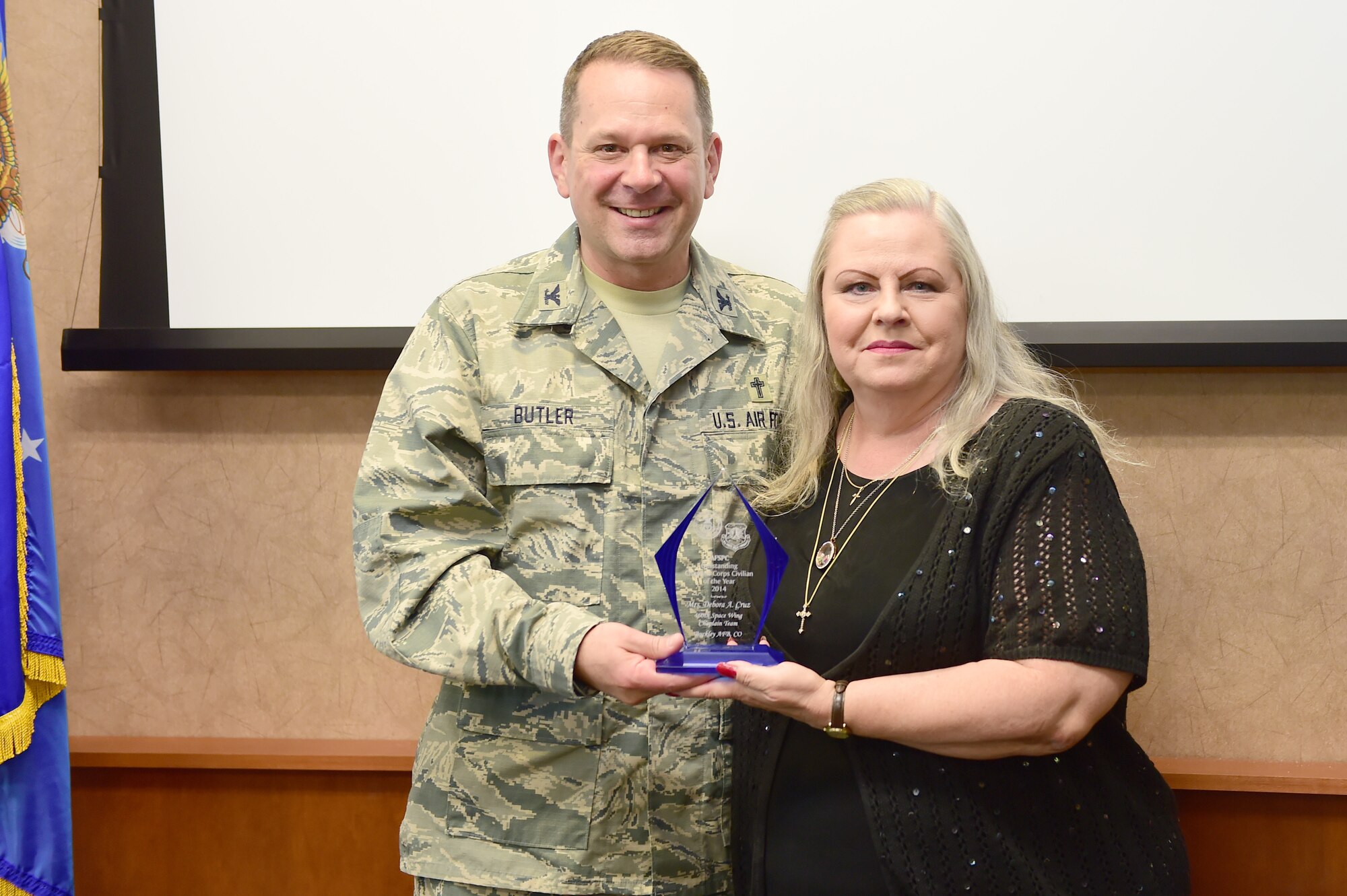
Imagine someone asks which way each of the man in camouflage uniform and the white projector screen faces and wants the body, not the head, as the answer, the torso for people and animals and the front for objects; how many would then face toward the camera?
2

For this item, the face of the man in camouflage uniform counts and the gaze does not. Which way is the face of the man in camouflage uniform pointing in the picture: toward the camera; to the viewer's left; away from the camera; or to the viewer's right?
toward the camera

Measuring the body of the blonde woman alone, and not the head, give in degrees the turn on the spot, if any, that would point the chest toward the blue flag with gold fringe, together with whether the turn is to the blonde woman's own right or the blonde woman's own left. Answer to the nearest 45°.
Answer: approximately 45° to the blonde woman's own right

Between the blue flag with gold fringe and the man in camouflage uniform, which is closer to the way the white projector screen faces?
the man in camouflage uniform

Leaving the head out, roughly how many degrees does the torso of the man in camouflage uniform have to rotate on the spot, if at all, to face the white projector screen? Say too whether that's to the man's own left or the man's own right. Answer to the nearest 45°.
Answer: approximately 135° to the man's own left

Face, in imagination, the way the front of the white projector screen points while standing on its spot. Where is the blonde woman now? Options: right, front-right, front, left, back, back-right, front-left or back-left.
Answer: front

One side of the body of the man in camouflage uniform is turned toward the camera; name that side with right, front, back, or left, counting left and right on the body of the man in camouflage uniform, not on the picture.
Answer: front

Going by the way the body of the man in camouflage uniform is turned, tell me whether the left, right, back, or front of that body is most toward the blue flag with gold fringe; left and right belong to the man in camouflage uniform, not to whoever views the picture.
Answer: right

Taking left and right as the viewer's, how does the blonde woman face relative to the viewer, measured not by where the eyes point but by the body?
facing the viewer and to the left of the viewer

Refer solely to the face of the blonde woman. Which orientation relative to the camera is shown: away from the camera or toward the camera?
toward the camera

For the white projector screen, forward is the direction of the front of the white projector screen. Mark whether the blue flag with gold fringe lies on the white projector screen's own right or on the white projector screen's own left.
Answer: on the white projector screen's own right

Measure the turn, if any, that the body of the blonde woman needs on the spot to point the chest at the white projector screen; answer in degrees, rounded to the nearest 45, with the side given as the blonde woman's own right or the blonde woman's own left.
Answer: approximately 135° to the blonde woman's own right

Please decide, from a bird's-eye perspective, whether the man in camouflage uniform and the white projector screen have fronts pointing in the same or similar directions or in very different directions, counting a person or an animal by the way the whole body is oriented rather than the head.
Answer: same or similar directions

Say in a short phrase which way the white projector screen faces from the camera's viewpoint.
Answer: facing the viewer
